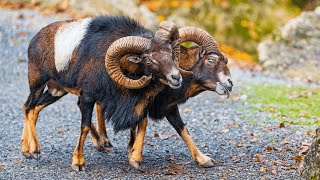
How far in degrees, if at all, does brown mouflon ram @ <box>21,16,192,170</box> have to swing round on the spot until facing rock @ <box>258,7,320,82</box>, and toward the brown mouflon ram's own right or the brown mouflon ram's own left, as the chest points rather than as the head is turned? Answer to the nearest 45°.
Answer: approximately 90° to the brown mouflon ram's own left

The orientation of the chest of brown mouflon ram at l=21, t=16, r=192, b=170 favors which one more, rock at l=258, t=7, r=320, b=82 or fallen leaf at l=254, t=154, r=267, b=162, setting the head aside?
the fallen leaf

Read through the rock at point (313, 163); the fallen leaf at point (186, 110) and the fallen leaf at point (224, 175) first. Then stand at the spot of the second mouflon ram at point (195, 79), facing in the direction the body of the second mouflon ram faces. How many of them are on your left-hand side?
1

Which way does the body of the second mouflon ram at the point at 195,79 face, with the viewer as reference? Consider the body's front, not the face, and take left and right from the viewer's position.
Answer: facing to the right of the viewer

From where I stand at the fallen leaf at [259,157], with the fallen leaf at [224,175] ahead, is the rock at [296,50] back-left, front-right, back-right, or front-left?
back-right

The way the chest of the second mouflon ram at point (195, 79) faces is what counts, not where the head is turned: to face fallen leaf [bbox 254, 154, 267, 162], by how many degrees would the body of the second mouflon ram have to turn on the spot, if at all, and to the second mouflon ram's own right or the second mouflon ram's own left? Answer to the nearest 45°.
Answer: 0° — it already faces it

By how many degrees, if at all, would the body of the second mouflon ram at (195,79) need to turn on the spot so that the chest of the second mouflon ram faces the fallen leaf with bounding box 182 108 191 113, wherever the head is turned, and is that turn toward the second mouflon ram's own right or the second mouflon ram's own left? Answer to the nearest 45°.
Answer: approximately 90° to the second mouflon ram's own left

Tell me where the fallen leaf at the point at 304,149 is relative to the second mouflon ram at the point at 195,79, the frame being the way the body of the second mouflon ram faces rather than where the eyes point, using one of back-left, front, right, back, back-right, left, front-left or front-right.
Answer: front

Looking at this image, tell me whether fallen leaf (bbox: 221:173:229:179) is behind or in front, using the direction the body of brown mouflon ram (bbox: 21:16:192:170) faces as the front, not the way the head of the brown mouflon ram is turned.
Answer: in front

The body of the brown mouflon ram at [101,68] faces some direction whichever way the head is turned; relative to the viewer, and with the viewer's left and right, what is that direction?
facing the viewer and to the right of the viewer

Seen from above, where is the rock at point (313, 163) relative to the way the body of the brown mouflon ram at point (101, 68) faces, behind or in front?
in front

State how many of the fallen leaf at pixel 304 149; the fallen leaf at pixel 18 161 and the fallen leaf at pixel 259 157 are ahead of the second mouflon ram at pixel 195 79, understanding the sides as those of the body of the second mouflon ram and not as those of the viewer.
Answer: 2
